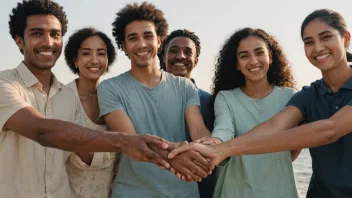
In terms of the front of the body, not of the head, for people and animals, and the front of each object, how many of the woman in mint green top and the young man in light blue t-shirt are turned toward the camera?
2

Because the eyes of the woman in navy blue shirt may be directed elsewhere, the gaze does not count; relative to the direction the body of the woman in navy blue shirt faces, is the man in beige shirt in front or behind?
in front

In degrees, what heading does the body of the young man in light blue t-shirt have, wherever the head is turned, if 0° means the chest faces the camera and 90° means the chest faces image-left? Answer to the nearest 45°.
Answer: approximately 0°

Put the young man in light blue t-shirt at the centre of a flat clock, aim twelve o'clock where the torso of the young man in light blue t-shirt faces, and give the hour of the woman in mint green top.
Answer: The woman in mint green top is roughly at 9 o'clock from the young man in light blue t-shirt.

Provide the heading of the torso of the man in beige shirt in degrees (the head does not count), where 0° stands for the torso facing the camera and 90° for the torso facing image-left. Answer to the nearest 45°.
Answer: approximately 315°

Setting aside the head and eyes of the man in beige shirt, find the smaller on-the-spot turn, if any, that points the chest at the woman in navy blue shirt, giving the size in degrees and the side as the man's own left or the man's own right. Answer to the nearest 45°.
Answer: approximately 45° to the man's own left

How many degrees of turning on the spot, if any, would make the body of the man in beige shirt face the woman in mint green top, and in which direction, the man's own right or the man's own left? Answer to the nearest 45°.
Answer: approximately 45° to the man's own left
